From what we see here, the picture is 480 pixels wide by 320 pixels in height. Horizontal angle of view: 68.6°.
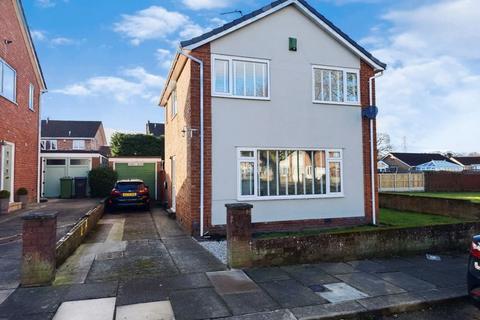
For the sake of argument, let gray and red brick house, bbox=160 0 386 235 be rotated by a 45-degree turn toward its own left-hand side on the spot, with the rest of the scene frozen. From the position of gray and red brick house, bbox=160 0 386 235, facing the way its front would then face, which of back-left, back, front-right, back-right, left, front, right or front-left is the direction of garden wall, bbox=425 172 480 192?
left

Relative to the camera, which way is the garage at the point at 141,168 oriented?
toward the camera

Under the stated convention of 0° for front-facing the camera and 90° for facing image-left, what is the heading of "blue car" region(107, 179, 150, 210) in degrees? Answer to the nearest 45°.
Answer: approximately 180°

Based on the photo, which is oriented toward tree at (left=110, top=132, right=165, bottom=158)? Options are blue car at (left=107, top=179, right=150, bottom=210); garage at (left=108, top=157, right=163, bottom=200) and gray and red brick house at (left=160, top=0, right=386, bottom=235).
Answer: the blue car

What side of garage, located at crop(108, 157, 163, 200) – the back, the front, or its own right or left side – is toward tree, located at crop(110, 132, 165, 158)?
back

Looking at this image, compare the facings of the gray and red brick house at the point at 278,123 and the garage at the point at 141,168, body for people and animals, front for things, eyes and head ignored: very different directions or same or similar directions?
same or similar directions

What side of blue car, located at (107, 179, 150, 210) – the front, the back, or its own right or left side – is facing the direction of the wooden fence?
right

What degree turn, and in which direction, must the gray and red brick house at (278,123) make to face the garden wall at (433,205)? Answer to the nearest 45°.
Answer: approximately 135° to its left

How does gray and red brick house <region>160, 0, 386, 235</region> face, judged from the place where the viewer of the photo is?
facing the viewer

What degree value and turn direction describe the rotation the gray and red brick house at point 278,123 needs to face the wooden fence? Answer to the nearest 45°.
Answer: approximately 135° to its left

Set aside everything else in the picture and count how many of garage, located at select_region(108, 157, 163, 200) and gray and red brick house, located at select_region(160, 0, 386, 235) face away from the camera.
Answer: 0
